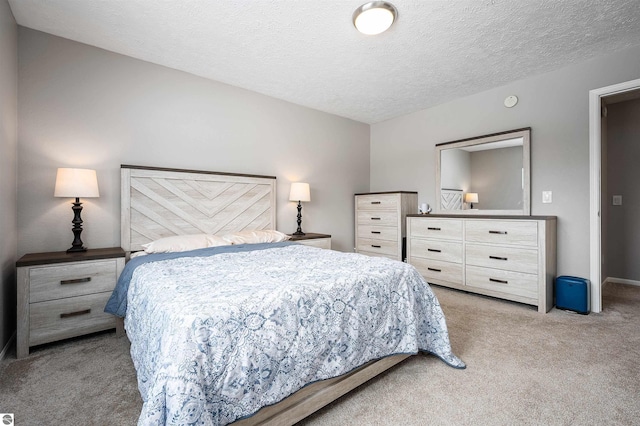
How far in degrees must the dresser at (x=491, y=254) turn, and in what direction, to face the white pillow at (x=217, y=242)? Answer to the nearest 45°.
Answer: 0° — it already faces it

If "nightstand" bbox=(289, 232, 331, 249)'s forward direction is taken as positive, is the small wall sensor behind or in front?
in front

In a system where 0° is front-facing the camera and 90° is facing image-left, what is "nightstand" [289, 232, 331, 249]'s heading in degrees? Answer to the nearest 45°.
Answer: approximately 315°

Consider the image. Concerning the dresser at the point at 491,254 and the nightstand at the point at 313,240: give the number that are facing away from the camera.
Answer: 0

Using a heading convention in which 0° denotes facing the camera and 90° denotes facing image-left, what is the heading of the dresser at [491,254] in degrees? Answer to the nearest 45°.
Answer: approximately 45°

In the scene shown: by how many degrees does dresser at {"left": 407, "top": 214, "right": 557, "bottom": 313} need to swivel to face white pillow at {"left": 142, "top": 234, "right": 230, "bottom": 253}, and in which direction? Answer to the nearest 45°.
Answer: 0° — it already faces it

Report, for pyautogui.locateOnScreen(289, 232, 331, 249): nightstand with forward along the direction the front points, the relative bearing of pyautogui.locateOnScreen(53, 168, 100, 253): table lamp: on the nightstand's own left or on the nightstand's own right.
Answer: on the nightstand's own right

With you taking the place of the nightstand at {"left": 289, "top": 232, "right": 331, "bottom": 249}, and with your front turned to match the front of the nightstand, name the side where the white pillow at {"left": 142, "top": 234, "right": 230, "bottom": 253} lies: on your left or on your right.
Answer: on your right

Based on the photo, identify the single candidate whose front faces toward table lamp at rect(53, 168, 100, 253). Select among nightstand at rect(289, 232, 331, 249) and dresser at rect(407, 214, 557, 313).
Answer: the dresser

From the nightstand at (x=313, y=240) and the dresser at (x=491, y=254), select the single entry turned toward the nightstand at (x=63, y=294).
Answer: the dresser

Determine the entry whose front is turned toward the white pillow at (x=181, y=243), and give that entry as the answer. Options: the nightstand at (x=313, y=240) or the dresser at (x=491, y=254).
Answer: the dresser
